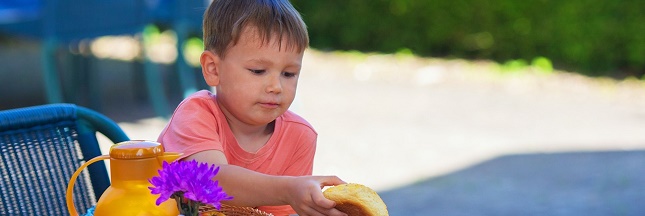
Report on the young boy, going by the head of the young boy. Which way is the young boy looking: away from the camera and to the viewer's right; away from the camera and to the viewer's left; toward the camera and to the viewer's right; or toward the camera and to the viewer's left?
toward the camera and to the viewer's right

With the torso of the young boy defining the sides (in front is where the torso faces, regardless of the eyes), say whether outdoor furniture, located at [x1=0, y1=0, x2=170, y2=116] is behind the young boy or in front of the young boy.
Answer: behind

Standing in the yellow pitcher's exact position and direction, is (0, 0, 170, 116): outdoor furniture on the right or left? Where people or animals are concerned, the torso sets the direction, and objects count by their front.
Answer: on its left

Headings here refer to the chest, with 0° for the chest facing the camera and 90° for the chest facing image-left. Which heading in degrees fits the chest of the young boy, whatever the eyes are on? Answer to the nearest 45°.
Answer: approximately 315°

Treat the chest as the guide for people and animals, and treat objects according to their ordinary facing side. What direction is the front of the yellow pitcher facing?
to the viewer's right
